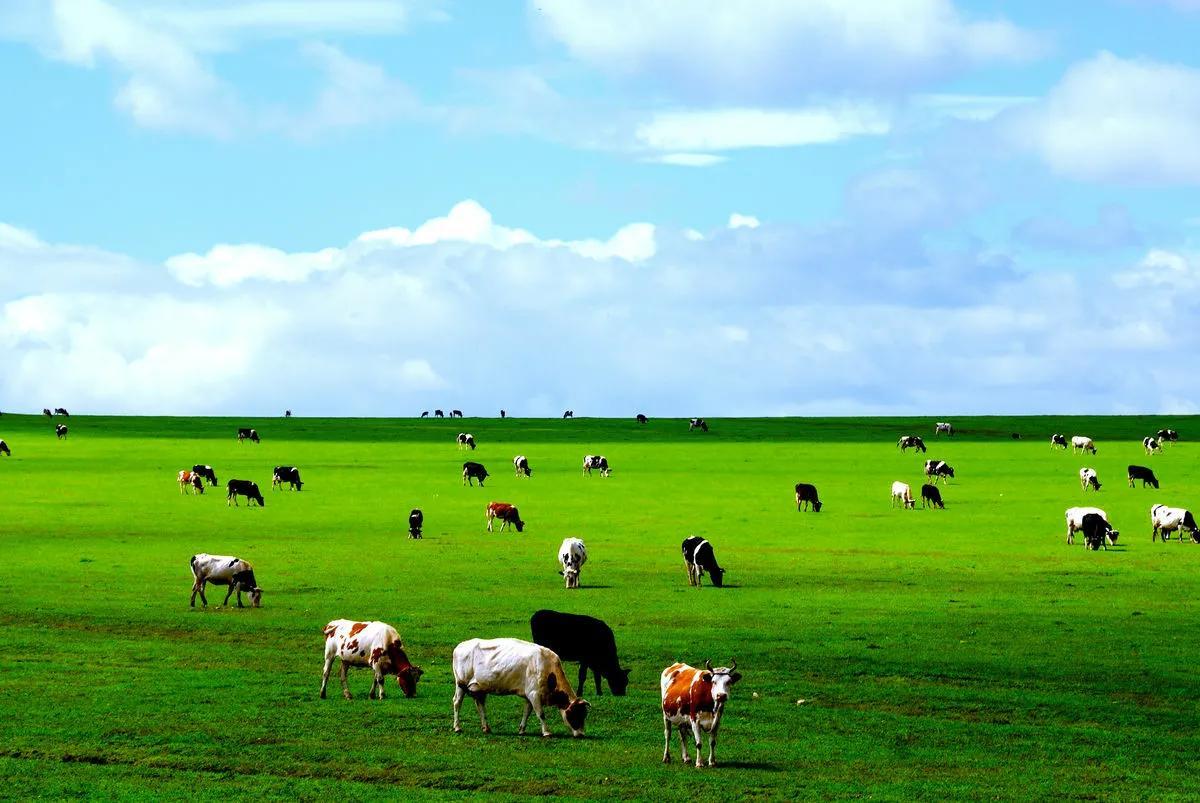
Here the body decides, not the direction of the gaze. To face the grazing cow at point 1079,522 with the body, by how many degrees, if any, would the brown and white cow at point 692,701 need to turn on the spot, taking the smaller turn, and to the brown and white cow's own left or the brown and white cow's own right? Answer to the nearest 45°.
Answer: approximately 135° to the brown and white cow's own left

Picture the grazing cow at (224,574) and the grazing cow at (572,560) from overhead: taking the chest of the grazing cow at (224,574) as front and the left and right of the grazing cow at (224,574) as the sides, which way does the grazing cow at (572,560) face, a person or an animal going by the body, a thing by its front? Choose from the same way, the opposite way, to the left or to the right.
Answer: to the right

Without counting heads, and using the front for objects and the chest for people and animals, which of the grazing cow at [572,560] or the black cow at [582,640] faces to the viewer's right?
the black cow

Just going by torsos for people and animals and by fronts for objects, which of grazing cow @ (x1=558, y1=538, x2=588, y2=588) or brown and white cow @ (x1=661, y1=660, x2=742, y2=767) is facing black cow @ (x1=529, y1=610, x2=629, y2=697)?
the grazing cow

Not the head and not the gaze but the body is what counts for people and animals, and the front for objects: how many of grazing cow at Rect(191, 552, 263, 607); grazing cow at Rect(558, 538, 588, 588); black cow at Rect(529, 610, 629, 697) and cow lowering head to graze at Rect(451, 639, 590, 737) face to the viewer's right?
3

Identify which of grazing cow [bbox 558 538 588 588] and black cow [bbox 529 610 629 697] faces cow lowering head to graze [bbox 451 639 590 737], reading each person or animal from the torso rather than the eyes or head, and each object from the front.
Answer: the grazing cow

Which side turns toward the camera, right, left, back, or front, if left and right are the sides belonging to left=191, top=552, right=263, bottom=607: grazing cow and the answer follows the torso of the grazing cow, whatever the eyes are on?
right

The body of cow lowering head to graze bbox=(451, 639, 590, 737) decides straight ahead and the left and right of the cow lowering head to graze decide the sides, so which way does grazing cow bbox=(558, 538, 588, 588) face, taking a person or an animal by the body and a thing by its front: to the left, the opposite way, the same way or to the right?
to the right

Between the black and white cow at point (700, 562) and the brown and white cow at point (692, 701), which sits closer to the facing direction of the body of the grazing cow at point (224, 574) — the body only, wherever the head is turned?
the black and white cow

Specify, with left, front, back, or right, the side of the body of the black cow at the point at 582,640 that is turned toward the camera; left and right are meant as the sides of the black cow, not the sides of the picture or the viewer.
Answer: right

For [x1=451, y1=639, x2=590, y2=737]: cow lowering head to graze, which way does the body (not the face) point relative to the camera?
to the viewer's right
